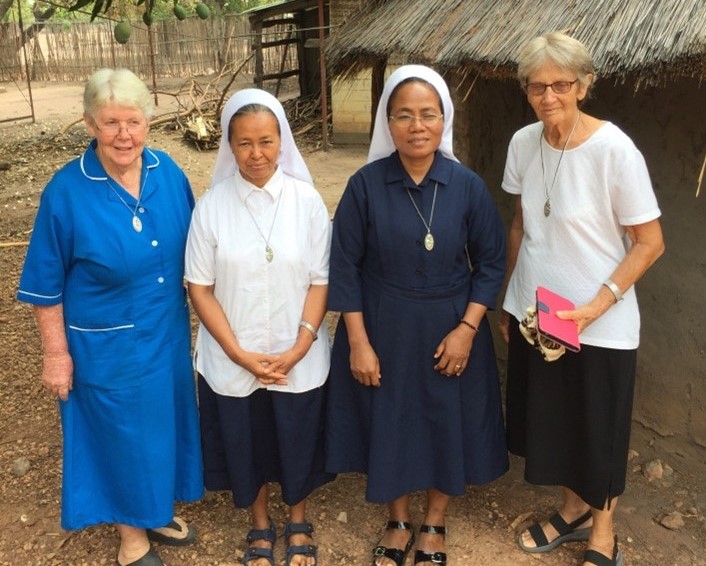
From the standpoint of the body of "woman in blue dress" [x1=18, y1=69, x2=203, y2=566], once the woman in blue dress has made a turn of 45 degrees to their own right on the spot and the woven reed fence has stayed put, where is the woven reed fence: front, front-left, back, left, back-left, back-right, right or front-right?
back

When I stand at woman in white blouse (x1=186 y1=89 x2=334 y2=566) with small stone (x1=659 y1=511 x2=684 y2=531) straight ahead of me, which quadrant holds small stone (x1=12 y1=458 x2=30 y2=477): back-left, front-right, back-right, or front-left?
back-left

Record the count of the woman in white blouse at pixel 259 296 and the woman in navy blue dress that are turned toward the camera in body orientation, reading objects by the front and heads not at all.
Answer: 2

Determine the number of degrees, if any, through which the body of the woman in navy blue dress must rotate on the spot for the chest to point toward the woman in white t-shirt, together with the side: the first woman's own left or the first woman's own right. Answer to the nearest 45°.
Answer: approximately 90° to the first woman's own left

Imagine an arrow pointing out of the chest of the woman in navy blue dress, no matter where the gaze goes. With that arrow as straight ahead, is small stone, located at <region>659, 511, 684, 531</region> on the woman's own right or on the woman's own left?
on the woman's own left

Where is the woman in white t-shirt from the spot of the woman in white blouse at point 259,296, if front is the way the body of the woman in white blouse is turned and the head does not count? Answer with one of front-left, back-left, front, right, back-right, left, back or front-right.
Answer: left

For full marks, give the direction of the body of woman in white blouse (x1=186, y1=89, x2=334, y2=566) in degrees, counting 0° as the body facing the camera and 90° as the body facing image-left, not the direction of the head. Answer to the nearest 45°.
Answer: approximately 0°

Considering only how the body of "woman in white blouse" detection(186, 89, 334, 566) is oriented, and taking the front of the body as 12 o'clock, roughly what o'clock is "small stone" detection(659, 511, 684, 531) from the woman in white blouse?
The small stone is roughly at 9 o'clock from the woman in white blouse.

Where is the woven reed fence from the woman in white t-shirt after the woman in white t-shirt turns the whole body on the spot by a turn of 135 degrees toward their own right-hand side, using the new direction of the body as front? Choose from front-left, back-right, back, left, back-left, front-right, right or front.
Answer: front-left
